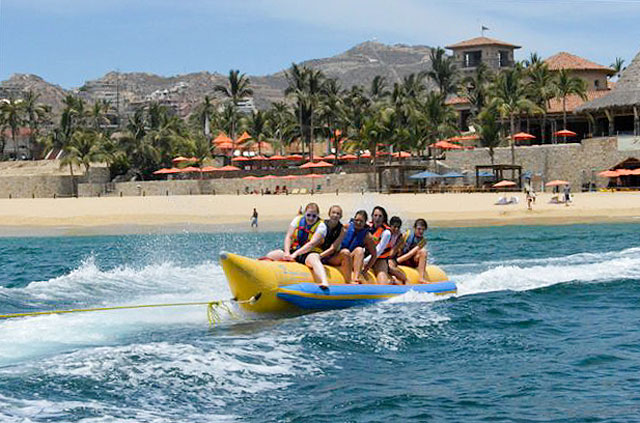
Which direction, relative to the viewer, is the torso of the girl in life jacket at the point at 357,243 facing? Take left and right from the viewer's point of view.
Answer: facing the viewer and to the left of the viewer

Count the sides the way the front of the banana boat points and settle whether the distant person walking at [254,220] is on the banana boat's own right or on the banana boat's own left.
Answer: on the banana boat's own right

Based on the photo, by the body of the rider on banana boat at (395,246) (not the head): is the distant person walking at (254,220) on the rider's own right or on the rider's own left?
on the rider's own right

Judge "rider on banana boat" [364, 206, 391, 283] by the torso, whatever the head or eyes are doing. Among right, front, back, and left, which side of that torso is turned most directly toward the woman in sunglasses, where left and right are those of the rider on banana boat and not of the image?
front

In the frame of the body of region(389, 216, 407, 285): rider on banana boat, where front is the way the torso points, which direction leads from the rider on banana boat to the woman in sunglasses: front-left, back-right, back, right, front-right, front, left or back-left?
front

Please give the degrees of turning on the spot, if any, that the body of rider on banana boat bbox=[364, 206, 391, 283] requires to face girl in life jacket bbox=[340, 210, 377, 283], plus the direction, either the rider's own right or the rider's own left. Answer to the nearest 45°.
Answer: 0° — they already face them

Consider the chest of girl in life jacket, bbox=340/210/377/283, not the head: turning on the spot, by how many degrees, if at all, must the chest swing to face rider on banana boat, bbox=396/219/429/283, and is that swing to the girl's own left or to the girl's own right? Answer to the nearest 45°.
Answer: approximately 180°

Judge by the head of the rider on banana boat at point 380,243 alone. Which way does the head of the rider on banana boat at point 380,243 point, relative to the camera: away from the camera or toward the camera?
toward the camera

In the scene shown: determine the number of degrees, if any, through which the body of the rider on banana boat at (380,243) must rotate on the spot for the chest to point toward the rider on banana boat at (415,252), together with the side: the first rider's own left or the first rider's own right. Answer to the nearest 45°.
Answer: approximately 180°

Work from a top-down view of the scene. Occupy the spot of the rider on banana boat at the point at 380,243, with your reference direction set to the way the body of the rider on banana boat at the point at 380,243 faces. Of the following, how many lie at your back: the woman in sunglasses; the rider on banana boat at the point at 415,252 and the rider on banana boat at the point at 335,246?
1

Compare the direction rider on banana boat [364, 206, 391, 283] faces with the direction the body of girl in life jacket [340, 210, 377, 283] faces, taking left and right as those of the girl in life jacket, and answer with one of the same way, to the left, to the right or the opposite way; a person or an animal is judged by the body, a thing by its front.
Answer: the same way

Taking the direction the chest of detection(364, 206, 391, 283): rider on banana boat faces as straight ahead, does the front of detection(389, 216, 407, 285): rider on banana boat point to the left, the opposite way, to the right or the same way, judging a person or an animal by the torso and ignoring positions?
the same way

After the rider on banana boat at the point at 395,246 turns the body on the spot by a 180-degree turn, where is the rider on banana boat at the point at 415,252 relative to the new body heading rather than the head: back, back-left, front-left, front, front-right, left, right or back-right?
front

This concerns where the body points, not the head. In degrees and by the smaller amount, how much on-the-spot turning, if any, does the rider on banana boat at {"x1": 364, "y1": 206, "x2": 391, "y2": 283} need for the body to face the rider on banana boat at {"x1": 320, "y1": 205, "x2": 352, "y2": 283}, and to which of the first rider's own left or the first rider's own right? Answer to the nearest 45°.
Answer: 0° — they already face them
